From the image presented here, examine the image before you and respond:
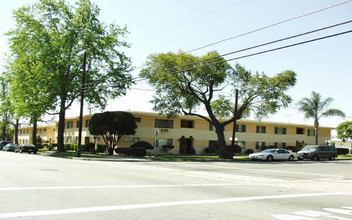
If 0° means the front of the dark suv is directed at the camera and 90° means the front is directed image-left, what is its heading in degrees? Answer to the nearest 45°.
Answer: approximately 45°

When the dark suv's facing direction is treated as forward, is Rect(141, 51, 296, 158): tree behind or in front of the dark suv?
in front

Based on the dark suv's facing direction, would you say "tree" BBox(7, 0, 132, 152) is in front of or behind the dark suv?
in front

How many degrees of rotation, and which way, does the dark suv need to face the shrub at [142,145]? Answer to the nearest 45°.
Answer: approximately 45° to its right

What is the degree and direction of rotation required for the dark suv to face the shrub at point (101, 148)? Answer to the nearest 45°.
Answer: approximately 45° to its right
